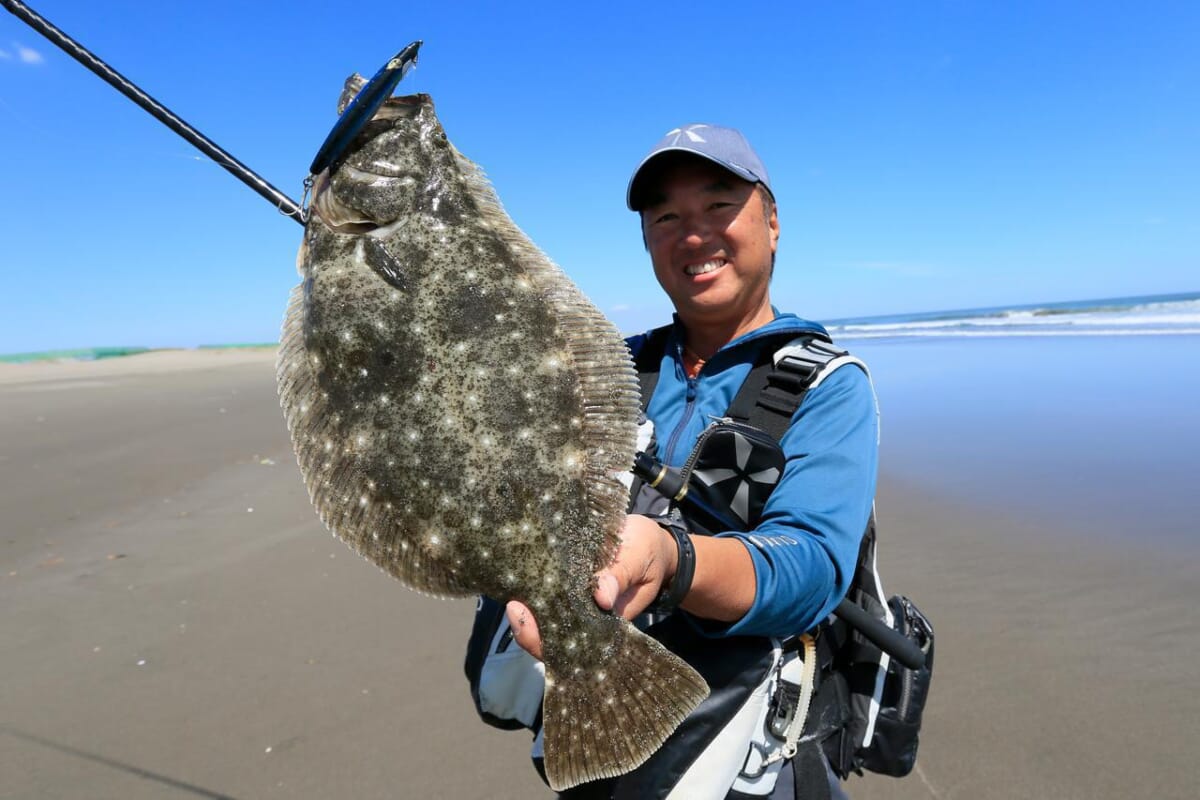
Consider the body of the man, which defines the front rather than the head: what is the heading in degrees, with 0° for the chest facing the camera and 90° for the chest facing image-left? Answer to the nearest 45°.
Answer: approximately 45°
